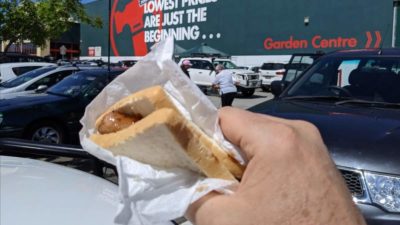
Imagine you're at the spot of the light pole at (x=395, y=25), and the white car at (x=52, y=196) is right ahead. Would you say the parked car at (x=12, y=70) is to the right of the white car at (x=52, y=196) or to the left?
right

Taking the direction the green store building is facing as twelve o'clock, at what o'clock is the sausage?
The sausage is roughly at 12 o'clock from the green store building.

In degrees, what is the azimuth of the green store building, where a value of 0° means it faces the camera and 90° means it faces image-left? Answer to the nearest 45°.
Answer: approximately 0°

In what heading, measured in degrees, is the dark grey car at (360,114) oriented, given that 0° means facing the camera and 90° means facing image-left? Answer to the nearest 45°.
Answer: approximately 45°

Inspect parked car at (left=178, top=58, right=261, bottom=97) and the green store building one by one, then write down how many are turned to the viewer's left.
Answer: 0

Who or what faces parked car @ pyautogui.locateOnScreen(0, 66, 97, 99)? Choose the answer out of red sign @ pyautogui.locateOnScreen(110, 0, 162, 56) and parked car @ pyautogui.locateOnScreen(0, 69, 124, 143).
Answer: the red sign

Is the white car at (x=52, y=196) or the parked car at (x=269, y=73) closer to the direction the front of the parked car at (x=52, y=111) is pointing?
the white car

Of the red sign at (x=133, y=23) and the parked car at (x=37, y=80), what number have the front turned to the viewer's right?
0

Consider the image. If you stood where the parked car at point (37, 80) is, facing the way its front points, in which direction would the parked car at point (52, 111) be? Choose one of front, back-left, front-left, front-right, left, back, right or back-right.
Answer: front-left

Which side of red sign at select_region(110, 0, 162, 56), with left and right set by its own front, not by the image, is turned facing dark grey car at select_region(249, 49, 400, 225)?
front

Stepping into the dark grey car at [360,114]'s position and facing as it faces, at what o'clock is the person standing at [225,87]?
The person standing is roughly at 4 o'clock from the dark grey car.

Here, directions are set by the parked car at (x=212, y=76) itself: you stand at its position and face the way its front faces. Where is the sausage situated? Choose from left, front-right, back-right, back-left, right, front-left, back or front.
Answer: front-right

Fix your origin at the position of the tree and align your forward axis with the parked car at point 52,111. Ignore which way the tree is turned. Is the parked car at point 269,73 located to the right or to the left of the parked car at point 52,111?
left
